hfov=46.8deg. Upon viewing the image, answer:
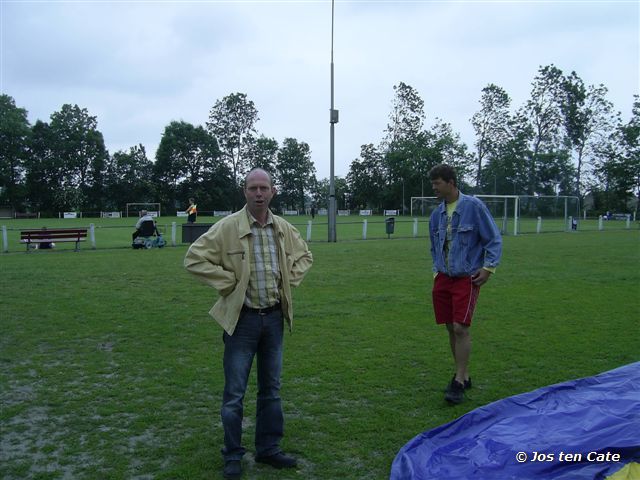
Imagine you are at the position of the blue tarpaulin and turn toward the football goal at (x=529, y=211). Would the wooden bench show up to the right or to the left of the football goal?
left

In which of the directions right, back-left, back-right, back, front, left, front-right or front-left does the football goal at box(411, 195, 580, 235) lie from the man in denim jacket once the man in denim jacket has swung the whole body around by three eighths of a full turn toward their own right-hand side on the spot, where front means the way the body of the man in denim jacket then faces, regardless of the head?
front

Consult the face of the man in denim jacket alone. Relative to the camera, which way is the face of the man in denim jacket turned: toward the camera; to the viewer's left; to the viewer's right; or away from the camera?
to the viewer's left

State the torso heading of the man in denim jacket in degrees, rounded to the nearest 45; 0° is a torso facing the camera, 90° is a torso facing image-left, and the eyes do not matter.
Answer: approximately 45°
